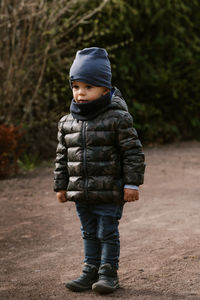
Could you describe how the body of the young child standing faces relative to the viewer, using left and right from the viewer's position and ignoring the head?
facing the viewer and to the left of the viewer
